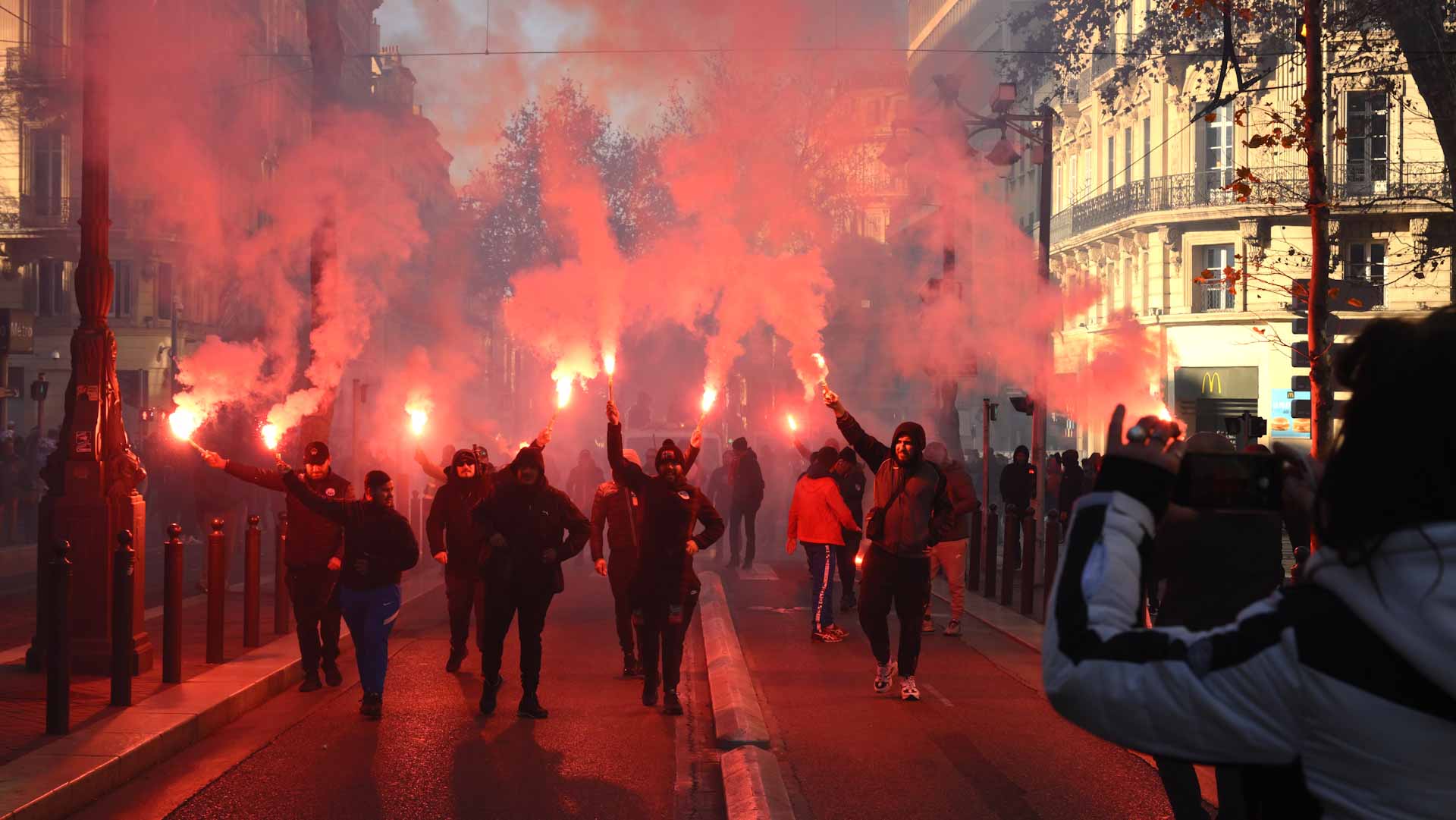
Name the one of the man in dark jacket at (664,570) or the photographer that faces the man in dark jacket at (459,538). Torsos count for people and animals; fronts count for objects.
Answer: the photographer

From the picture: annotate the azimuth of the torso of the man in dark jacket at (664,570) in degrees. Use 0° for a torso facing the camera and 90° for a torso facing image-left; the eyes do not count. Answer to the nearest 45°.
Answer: approximately 0°

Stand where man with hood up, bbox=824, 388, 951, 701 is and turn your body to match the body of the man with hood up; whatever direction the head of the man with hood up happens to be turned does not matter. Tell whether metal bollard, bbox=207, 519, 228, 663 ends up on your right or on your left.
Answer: on your right

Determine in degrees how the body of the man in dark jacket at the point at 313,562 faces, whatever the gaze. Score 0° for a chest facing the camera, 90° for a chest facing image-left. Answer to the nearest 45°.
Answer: approximately 0°

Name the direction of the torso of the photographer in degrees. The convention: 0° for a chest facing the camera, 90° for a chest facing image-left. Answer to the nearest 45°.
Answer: approximately 135°

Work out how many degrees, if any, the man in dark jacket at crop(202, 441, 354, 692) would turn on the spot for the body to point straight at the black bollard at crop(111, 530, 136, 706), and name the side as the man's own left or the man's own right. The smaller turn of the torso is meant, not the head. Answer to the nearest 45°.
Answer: approximately 45° to the man's own right

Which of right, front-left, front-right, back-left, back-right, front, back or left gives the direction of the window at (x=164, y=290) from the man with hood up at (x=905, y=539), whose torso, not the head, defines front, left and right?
back-right

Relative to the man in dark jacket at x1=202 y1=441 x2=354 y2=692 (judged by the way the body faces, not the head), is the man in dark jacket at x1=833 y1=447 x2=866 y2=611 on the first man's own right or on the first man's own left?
on the first man's own left

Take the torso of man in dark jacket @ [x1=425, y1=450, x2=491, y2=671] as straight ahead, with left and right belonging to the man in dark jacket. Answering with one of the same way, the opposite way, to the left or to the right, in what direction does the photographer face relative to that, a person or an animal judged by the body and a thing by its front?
the opposite way

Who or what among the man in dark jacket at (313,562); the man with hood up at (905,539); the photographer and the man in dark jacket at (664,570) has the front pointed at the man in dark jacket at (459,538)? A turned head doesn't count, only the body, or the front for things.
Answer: the photographer

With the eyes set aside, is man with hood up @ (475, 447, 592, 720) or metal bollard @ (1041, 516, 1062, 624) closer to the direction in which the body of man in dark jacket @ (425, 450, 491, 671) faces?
the man with hood up
